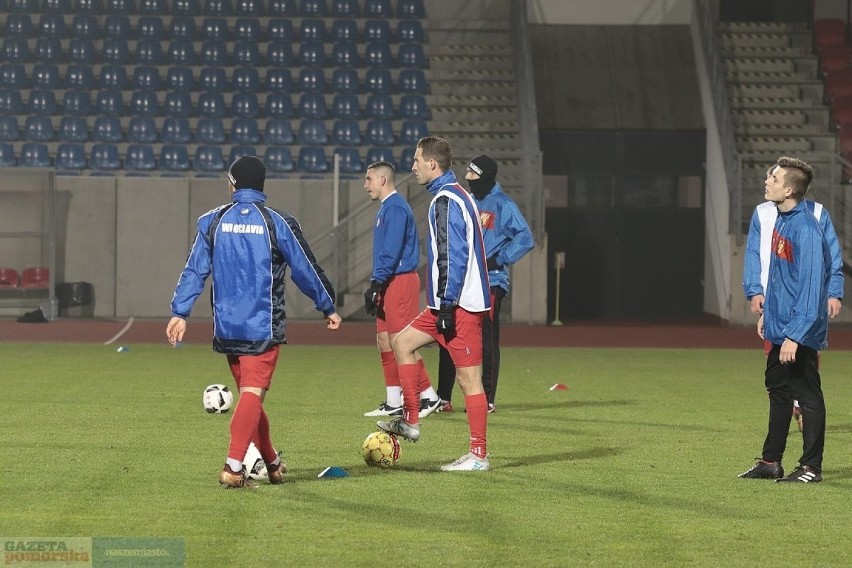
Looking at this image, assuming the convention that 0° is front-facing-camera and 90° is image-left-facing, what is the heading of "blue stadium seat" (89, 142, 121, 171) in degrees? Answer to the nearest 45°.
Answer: approximately 0°

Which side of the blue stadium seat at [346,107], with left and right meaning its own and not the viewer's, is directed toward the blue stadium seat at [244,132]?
right

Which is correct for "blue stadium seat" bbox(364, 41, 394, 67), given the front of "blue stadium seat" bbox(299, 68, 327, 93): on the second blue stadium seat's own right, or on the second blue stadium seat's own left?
on the second blue stadium seat's own left

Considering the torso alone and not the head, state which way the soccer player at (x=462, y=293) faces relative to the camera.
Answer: to the viewer's left

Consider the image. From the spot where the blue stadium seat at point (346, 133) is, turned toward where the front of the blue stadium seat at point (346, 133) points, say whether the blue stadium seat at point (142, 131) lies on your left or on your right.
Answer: on your right

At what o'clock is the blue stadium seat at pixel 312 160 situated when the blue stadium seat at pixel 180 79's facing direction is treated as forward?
the blue stadium seat at pixel 312 160 is roughly at 10 o'clock from the blue stadium seat at pixel 180 79.

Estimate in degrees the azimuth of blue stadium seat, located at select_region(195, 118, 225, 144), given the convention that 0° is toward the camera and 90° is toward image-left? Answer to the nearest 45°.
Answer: approximately 0°
